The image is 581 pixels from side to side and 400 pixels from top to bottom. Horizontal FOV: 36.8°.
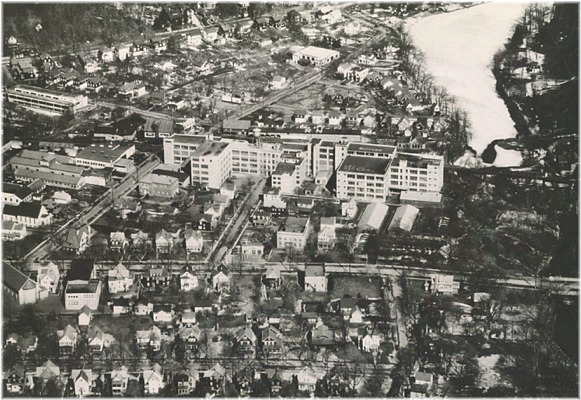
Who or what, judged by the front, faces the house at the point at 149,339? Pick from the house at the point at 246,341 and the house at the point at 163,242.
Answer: the house at the point at 163,242

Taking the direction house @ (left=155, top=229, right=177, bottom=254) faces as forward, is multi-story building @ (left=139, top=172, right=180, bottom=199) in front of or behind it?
behind

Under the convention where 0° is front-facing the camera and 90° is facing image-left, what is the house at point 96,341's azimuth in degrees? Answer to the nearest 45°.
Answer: approximately 0°

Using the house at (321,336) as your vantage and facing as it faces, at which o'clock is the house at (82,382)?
the house at (82,382) is roughly at 2 o'clock from the house at (321,336).

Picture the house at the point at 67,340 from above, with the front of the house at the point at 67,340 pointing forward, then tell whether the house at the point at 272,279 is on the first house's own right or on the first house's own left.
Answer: on the first house's own left

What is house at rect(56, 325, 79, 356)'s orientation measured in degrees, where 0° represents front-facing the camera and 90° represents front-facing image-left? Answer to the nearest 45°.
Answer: approximately 0°

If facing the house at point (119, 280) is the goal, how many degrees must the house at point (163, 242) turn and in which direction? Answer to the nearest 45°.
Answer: approximately 45° to its right
